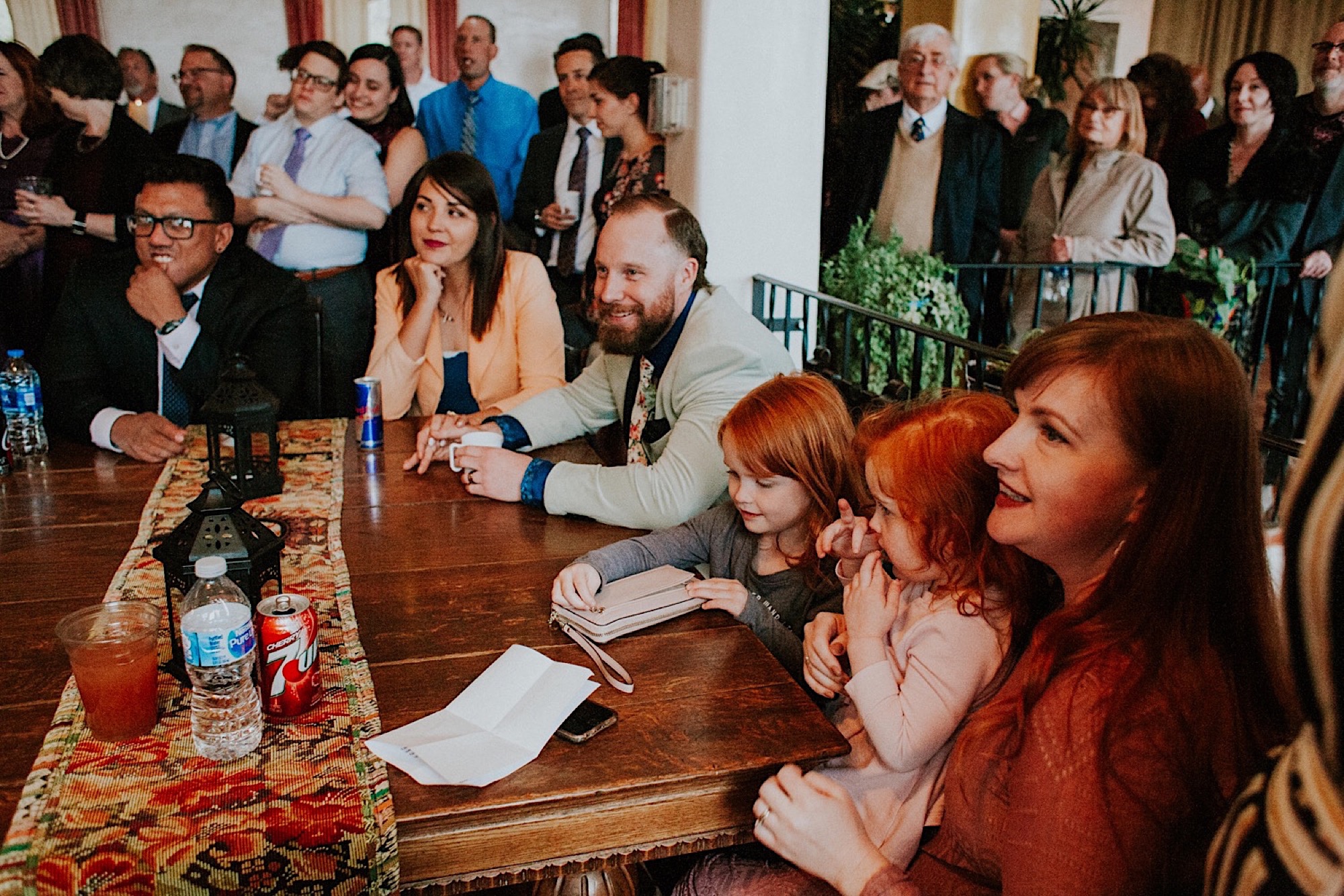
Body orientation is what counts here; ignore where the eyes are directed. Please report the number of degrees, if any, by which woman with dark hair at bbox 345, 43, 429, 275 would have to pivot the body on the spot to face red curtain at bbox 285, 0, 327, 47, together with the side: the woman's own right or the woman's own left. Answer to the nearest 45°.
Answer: approximately 135° to the woman's own right

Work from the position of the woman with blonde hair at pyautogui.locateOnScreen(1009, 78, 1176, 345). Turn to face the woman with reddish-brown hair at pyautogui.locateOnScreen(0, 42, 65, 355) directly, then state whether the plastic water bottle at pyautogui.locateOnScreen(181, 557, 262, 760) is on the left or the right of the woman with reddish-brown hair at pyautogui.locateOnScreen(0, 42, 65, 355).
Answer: left

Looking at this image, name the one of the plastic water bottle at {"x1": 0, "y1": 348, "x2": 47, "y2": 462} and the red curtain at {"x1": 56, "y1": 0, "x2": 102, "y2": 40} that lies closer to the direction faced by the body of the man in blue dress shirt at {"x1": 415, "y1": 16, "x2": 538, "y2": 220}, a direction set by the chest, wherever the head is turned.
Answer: the plastic water bottle

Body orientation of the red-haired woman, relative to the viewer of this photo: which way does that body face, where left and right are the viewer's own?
facing to the left of the viewer

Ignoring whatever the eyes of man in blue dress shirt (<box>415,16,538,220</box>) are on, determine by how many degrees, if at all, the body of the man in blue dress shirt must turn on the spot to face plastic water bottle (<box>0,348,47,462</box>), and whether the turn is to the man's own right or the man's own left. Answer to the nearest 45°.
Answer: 0° — they already face it

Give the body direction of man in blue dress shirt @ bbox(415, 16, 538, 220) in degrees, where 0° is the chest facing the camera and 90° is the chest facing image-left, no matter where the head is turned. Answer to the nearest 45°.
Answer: approximately 0°

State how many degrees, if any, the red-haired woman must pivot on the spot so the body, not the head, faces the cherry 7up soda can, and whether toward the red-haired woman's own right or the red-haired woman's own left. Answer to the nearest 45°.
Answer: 0° — they already face it

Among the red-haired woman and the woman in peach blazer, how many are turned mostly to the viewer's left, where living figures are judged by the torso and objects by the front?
1
